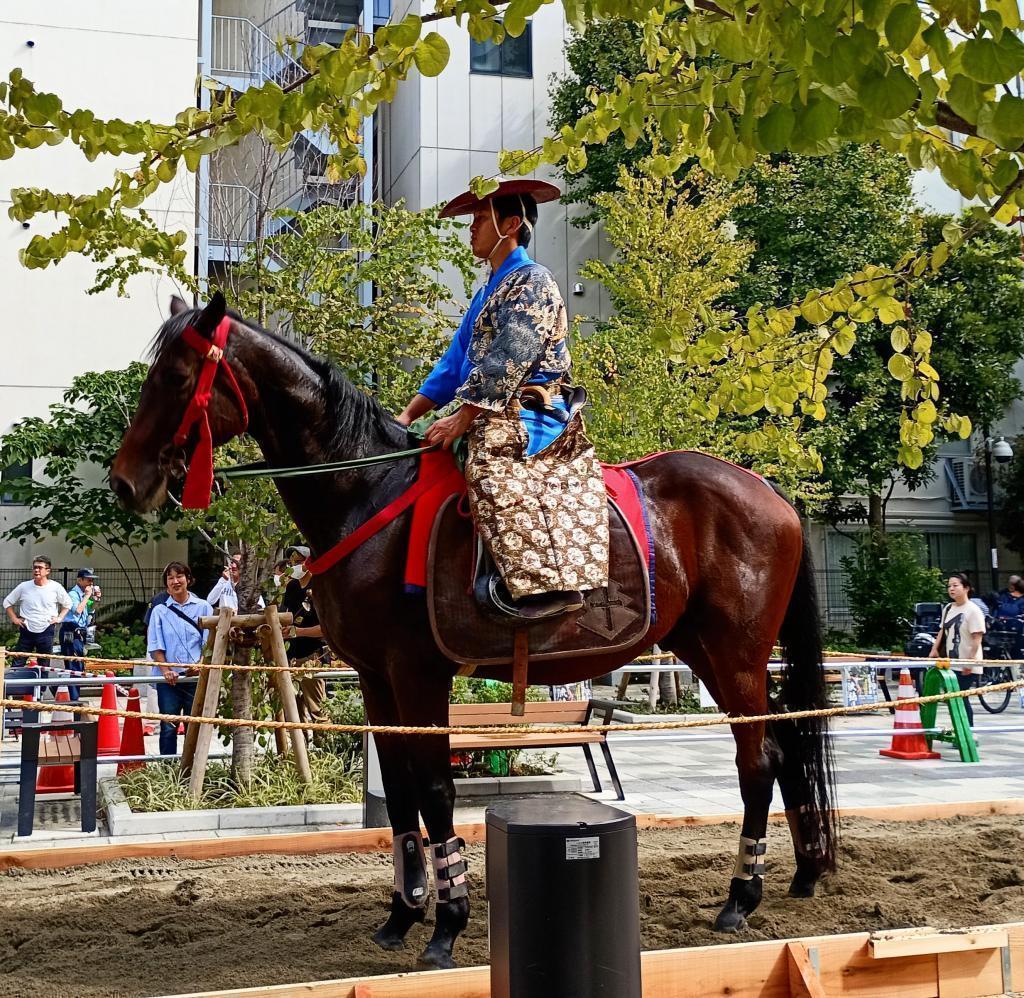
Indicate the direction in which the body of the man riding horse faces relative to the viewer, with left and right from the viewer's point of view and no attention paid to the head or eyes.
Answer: facing to the left of the viewer

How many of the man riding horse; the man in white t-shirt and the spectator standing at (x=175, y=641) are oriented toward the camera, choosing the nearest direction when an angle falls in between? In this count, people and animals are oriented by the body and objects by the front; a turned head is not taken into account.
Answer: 2

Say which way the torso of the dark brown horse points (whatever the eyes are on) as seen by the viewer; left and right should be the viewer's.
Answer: facing to the left of the viewer

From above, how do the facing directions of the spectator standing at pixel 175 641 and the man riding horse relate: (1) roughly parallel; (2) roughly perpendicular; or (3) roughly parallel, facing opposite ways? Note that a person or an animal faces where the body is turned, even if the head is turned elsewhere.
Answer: roughly perpendicular

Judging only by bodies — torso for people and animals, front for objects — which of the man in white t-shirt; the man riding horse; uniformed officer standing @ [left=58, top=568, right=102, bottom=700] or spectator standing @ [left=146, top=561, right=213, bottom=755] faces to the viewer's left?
the man riding horse

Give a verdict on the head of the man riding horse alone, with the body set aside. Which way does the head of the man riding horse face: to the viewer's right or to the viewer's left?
to the viewer's left

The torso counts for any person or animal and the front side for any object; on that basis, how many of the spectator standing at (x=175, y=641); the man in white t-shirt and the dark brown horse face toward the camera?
2

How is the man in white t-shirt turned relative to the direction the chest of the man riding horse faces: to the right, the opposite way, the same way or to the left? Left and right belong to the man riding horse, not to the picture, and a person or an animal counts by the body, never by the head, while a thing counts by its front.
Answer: to the left
